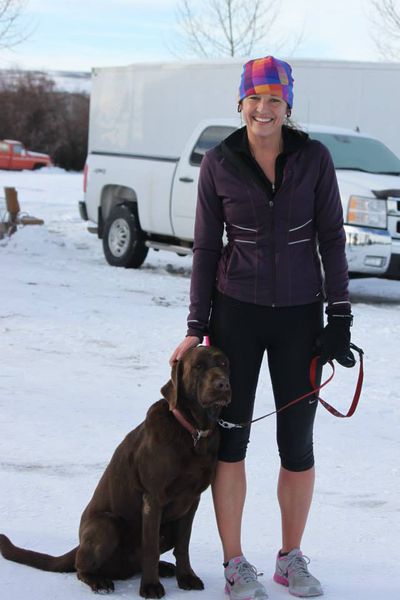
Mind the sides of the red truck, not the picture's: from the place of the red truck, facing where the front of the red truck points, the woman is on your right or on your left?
on your right

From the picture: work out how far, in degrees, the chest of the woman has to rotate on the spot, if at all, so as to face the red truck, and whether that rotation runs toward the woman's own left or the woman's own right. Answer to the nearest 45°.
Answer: approximately 180°

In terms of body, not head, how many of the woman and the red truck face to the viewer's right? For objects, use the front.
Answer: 1

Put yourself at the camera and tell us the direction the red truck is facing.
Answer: facing to the right of the viewer

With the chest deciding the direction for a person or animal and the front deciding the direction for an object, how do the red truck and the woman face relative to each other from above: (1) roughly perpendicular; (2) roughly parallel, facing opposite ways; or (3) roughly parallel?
roughly perpendicular

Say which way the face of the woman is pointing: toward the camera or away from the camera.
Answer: toward the camera

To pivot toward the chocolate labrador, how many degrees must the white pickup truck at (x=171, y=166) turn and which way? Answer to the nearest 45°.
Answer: approximately 45° to its right

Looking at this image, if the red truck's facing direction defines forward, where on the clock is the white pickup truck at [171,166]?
The white pickup truck is roughly at 3 o'clock from the red truck.

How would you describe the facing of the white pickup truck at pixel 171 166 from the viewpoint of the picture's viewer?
facing the viewer and to the right of the viewer

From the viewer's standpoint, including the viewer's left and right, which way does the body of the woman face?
facing the viewer
